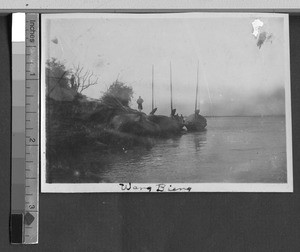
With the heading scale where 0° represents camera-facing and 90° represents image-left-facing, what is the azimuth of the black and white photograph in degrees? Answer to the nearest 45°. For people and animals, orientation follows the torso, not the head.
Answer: approximately 0°
